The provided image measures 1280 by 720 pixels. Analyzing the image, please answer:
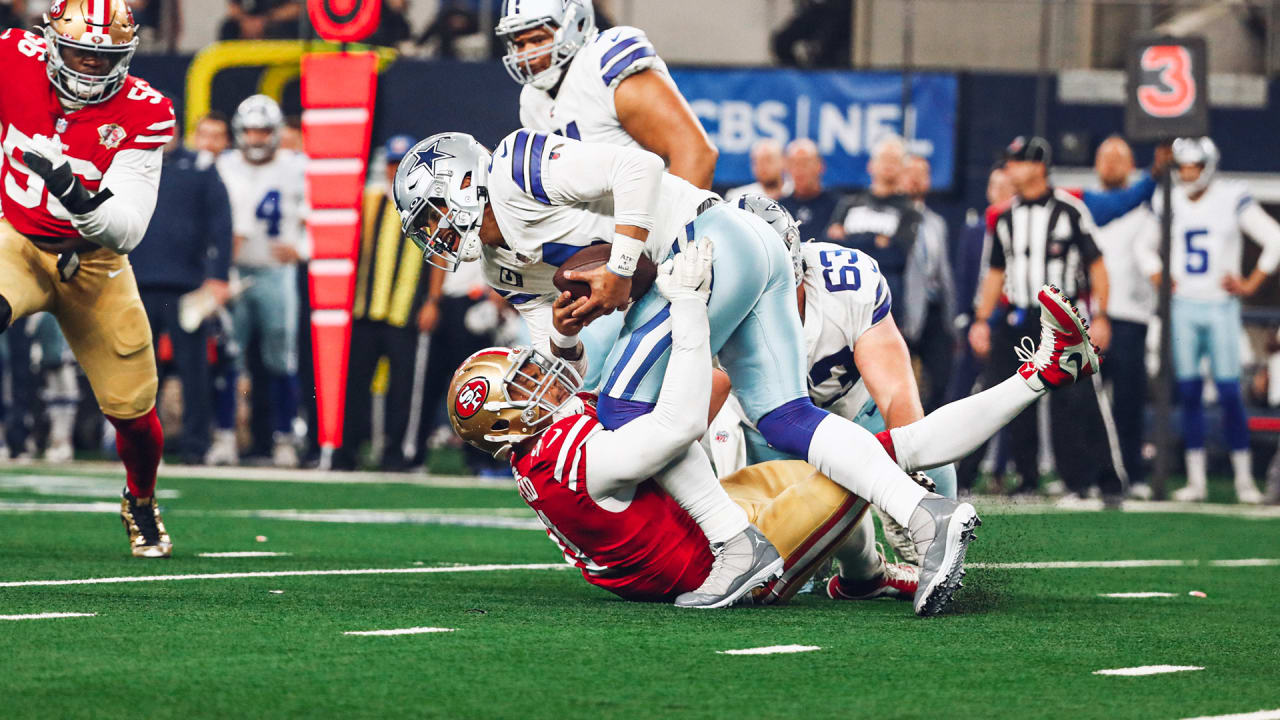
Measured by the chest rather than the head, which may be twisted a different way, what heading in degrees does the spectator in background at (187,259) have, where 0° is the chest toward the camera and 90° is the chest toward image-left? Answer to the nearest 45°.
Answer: approximately 45°

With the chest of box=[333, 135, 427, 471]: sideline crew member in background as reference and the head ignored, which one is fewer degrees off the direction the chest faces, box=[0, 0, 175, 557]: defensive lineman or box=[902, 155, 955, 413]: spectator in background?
the defensive lineman

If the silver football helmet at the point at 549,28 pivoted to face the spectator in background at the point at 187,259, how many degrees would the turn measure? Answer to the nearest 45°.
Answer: approximately 135° to its right

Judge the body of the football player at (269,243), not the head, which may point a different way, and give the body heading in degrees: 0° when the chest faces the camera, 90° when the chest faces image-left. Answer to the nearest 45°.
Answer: approximately 0°

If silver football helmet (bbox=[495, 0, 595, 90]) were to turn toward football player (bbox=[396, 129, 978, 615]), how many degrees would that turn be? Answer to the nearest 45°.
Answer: approximately 45° to its left

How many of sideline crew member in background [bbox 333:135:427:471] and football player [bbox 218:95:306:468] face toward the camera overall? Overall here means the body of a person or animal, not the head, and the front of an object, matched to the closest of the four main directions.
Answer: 2

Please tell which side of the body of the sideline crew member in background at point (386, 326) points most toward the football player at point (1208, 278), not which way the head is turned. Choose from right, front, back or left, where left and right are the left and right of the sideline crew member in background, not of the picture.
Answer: left

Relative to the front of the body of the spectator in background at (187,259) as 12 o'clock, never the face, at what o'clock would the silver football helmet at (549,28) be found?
The silver football helmet is roughly at 10 o'clock from the spectator in background.

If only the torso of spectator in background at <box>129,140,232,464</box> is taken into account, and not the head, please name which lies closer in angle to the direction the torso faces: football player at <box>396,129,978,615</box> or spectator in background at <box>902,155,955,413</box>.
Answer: the football player
